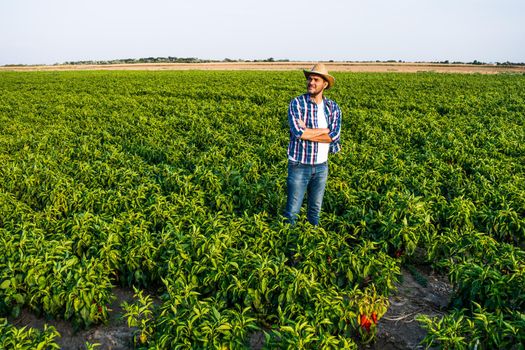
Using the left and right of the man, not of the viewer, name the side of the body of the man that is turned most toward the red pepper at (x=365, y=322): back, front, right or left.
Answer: front

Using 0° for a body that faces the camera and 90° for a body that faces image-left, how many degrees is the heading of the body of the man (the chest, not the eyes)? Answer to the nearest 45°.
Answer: approximately 0°
